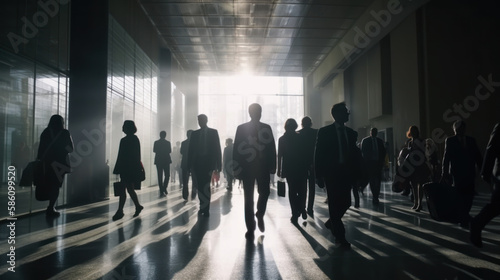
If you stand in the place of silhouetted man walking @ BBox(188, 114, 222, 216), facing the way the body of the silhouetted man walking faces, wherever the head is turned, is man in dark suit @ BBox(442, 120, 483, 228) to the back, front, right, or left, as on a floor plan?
left

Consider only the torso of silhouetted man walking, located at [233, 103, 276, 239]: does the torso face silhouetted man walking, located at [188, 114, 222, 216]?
no

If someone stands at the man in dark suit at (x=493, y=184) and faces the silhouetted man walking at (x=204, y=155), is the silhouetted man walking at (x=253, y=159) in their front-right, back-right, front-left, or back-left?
front-left

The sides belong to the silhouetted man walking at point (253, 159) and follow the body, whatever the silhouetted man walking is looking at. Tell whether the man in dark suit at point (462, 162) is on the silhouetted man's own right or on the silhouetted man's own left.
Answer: on the silhouetted man's own left

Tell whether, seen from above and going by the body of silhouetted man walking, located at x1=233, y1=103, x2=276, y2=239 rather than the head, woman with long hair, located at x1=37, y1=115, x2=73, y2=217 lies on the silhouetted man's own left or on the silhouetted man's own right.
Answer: on the silhouetted man's own right

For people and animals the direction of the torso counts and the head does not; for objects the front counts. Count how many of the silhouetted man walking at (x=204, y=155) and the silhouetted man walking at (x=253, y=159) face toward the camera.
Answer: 2

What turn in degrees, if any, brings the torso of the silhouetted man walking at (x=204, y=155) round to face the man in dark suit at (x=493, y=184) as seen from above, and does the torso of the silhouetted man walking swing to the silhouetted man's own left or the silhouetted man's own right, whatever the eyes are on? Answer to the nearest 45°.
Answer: approximately 45° to the silhouetted man's own left

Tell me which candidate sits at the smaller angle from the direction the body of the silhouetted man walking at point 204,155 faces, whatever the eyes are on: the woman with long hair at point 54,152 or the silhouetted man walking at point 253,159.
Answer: the silhouetted man walking

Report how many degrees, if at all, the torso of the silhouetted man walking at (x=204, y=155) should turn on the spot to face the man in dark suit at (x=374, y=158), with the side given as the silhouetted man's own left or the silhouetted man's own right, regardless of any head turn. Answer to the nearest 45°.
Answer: approximately 90° to the silhouetted man's own left

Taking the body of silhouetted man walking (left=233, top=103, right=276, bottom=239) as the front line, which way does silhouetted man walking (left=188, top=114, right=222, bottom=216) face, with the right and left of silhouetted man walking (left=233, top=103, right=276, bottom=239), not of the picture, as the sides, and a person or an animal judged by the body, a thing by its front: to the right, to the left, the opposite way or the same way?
the same way

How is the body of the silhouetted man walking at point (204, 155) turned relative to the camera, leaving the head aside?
toward the camera

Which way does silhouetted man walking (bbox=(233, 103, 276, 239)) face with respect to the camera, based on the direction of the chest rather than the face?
toward the camera

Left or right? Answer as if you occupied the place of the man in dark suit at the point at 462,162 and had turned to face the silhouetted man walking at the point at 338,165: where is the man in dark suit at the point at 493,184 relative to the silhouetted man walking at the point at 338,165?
left

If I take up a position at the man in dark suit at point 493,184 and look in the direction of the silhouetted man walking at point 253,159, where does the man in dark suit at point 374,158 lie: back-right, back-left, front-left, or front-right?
front-right

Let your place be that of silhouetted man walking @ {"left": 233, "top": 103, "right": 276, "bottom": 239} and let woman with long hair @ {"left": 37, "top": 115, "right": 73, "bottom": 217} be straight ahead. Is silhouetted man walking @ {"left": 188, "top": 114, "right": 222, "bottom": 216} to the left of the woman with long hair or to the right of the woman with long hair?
right

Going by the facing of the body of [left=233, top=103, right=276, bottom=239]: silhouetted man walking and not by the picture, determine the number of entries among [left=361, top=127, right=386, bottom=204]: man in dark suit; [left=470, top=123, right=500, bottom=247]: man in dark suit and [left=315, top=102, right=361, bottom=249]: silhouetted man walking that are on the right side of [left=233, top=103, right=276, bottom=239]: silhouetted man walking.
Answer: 0
